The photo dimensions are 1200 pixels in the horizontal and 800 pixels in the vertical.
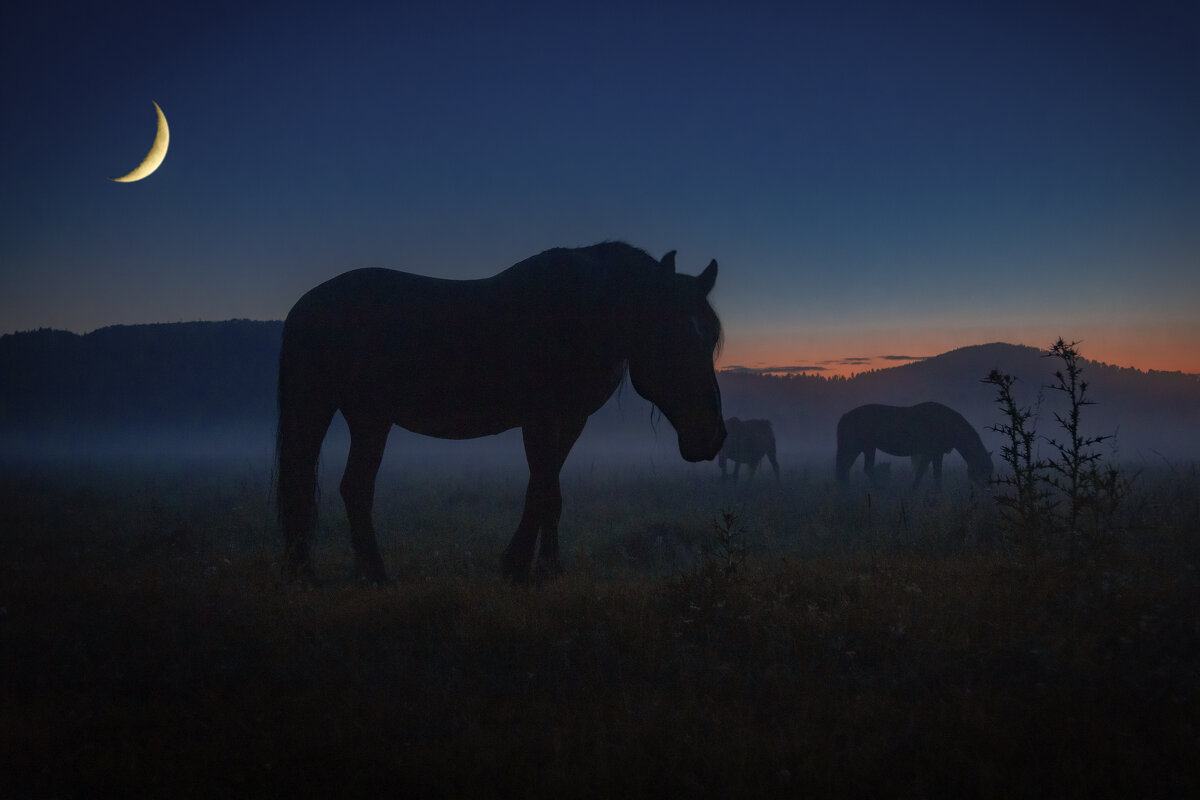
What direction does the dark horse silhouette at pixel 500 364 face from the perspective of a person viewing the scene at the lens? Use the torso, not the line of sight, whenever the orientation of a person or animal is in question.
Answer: facing to the right of the viewer

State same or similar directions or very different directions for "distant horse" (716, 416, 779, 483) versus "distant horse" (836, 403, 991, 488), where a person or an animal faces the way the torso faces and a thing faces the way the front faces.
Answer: very different directions

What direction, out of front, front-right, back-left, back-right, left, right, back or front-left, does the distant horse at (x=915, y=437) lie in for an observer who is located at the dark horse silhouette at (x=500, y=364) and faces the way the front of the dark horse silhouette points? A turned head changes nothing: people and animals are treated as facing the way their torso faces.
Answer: front-left

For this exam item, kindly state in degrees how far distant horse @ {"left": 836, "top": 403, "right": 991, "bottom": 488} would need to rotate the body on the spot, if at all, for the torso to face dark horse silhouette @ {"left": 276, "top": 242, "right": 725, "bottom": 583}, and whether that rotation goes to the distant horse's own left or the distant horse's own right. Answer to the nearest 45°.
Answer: approximately 90° to the distant horse's own right

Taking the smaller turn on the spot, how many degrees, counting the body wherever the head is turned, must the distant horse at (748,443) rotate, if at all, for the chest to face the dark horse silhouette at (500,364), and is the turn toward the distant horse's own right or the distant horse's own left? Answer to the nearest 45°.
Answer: approximately 90° to the distant horse's own left

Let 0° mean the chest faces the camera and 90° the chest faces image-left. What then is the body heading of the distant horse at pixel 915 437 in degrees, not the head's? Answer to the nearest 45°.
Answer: approximately 270°

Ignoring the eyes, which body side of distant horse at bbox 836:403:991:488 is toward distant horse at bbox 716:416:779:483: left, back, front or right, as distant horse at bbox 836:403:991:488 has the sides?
back

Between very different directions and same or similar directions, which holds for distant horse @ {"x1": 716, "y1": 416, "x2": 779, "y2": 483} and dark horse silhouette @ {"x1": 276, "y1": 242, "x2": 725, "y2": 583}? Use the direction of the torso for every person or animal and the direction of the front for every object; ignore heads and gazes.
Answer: very different directions
